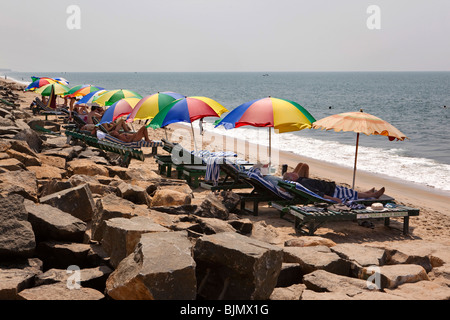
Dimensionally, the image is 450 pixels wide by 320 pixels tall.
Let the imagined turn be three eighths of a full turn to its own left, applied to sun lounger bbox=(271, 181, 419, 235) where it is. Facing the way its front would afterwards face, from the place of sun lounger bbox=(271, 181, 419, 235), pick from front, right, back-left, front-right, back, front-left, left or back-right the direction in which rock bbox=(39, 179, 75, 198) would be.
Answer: left

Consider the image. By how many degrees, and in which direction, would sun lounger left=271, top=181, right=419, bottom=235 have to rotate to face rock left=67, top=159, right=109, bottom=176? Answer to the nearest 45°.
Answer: approximately 180°

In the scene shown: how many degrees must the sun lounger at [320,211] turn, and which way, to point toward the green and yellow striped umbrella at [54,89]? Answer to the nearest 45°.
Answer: approximately 135° to its left

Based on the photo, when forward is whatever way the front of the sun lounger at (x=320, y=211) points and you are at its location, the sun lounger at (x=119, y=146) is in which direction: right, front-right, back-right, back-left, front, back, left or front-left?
back-left

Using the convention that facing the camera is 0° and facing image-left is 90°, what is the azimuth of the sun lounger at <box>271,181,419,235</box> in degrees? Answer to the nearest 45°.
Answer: approximately 270°

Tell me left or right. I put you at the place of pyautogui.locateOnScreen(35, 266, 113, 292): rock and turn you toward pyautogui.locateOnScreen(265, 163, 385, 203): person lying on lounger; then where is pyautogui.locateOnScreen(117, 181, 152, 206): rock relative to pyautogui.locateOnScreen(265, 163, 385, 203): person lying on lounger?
left

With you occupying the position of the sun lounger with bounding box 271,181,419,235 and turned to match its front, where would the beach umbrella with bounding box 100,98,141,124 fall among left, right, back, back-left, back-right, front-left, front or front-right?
back-left

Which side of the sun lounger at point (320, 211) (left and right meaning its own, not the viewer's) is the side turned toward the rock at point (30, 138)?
back

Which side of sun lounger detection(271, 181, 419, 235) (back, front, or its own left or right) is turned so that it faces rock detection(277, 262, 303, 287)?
right

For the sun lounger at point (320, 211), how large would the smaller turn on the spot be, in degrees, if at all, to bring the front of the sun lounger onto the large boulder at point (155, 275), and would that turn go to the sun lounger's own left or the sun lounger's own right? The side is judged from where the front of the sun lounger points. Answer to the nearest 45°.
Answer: approximately 90° to the sun lounger's own right

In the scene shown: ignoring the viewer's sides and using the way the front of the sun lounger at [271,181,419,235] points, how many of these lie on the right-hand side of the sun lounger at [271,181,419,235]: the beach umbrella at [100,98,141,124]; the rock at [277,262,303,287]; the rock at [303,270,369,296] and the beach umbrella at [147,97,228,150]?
2
